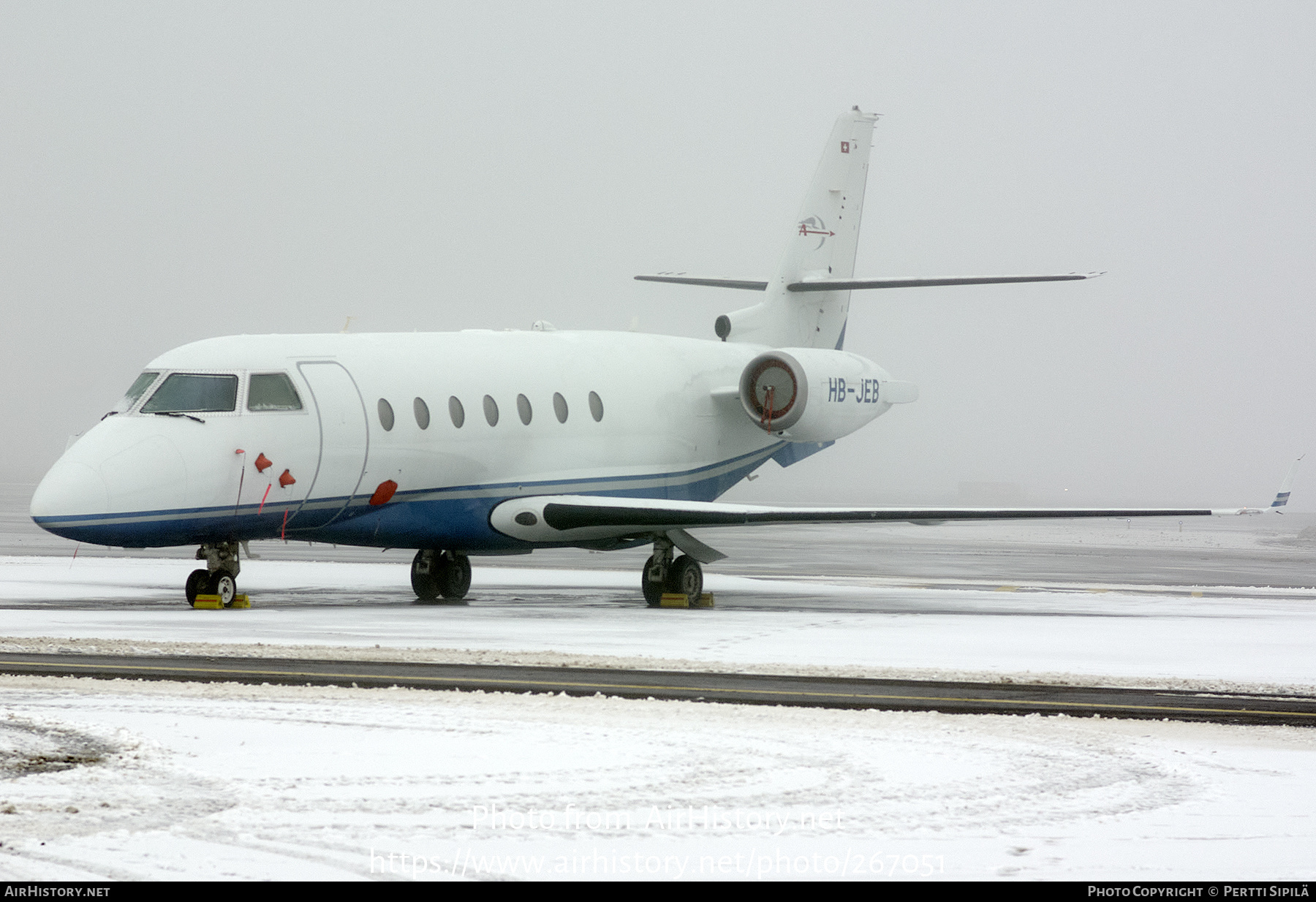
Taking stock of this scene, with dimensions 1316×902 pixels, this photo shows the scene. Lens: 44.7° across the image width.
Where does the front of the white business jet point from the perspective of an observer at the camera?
facing the viewer and to the left of the viewer
